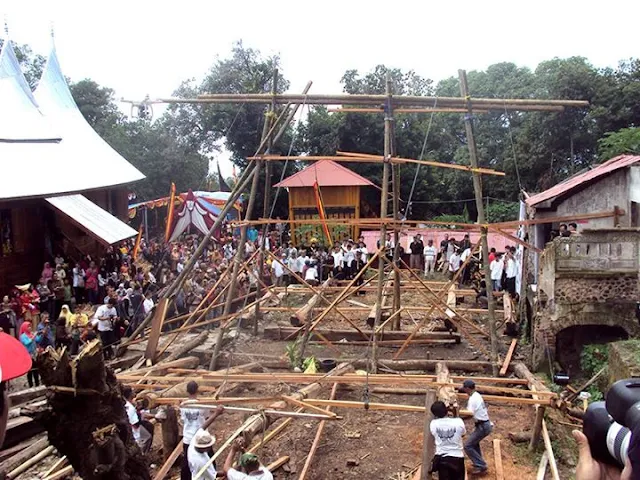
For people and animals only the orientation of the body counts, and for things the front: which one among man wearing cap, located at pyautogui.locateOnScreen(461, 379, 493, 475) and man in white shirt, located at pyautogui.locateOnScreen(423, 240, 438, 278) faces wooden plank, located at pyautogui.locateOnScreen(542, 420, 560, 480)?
the man in white shirt

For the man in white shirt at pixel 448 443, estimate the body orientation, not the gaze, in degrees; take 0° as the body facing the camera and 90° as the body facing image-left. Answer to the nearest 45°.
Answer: approximately 180°

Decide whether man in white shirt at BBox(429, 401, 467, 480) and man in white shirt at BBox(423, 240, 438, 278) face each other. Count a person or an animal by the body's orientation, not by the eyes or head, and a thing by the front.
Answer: yes

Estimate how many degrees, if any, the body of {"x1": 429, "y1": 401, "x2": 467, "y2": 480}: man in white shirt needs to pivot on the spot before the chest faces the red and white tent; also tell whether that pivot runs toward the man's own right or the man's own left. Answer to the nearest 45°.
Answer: approximately 45° to the man's own left

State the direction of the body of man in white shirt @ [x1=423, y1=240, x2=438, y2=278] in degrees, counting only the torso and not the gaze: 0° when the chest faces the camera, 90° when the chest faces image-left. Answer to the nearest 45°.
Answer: approximately 0°

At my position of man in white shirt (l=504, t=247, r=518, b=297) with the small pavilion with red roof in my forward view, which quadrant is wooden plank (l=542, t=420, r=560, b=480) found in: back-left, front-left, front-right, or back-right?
back-left

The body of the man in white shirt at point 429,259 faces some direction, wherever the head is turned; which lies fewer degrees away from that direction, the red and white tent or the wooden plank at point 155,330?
the wooden plank

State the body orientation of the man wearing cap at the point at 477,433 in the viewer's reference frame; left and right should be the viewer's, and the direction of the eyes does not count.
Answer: facing to the left of the viewer

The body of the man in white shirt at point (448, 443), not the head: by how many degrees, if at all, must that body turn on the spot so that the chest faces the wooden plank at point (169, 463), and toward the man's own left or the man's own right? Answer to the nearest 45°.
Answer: approximately 90° to the man's own left

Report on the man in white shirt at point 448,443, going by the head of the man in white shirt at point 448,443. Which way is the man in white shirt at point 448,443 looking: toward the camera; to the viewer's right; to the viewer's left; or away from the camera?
away from the camera
